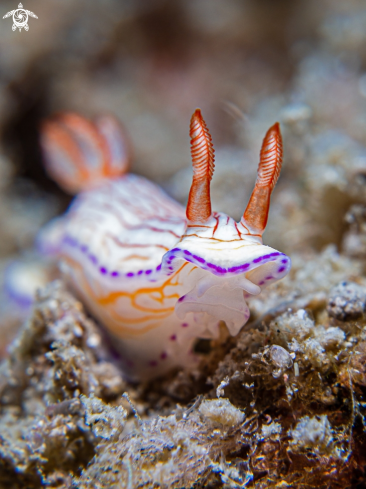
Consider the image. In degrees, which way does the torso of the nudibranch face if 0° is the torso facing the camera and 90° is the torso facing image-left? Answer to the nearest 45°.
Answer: approximately 315°
